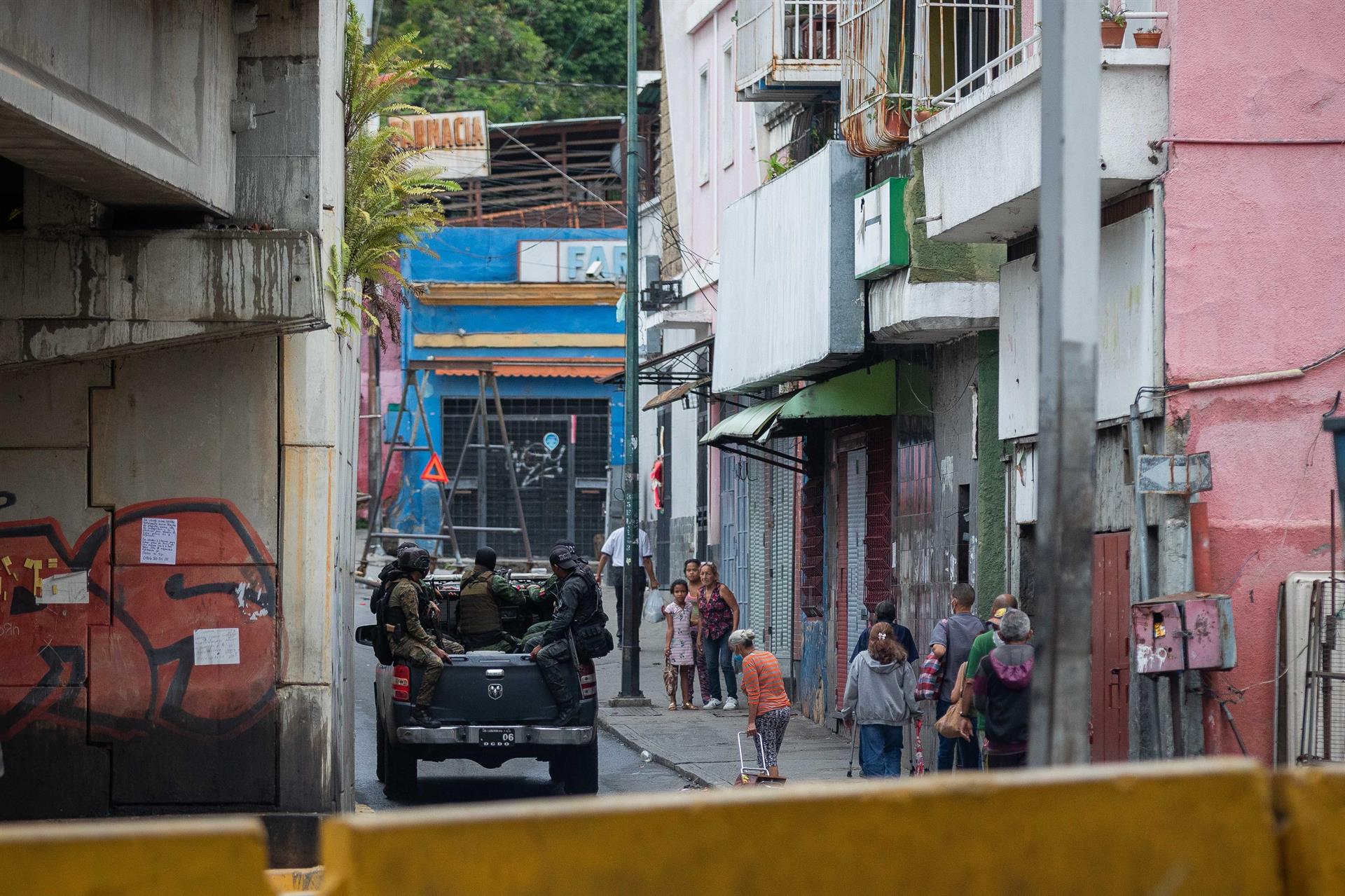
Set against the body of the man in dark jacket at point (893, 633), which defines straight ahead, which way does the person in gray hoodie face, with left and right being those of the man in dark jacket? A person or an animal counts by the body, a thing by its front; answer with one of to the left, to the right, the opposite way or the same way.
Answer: the same way

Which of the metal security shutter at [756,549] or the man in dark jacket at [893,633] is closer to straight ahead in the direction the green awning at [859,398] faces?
the man in dark jacket

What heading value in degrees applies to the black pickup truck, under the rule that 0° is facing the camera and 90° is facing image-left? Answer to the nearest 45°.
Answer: approximately 180°

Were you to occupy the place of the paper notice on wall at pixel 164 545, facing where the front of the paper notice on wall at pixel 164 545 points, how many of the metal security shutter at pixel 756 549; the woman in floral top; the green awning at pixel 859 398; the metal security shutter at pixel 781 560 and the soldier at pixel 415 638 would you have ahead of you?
0

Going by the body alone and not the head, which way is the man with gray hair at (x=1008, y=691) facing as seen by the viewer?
away from the camera

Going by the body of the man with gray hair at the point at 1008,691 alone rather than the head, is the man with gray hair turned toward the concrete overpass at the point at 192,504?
no

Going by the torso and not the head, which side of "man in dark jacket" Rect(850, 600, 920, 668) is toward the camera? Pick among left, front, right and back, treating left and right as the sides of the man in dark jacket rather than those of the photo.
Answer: back

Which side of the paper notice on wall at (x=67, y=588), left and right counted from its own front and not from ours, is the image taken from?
front

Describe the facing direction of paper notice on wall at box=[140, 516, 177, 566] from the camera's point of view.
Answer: facing the viewer

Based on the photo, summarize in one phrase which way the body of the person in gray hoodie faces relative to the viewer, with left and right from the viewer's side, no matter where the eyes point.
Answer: facing away from the viewer
